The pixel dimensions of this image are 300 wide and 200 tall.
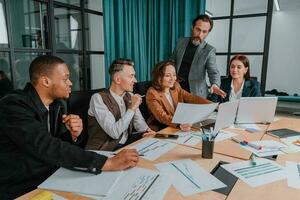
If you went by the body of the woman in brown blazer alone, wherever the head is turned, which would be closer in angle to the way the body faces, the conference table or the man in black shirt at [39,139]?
the conference table

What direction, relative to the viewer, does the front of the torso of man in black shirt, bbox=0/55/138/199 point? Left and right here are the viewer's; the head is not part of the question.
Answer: facing to the right of the viewer

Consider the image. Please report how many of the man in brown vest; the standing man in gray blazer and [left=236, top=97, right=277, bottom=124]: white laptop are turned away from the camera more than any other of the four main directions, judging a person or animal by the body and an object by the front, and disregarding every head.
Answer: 1

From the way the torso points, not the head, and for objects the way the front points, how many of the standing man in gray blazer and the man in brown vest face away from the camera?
0

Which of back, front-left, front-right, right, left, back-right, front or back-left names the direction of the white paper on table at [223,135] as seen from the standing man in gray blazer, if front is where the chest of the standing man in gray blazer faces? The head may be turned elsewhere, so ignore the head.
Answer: front-left

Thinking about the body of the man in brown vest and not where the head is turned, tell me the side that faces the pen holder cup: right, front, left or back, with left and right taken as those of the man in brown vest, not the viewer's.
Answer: front

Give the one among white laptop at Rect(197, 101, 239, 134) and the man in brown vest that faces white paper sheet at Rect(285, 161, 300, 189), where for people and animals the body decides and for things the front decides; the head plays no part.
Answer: the man in brown vest

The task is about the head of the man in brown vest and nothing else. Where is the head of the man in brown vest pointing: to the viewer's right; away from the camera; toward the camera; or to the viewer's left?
to the viewer's right

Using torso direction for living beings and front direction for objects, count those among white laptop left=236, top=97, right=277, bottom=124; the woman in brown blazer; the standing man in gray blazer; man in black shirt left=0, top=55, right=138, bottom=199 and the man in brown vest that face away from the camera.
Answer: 1

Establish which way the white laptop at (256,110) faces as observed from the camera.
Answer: facing away from the viewer

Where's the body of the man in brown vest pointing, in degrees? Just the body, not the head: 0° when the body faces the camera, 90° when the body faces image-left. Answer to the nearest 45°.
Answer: approximately 315°

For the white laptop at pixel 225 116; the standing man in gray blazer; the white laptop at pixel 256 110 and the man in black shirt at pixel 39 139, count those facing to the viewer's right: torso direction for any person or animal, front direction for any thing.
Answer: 1

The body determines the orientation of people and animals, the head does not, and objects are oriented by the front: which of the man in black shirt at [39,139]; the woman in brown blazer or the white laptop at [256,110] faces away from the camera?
the white laptop

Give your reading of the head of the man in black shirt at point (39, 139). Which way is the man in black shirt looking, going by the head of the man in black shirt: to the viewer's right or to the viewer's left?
to the viewer's right

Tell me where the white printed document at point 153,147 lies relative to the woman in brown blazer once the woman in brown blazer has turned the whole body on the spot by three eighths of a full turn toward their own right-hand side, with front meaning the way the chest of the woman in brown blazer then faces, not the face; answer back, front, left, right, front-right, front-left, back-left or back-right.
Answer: left

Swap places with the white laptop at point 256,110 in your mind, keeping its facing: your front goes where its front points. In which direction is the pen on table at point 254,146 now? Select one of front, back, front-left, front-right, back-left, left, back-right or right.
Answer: back
